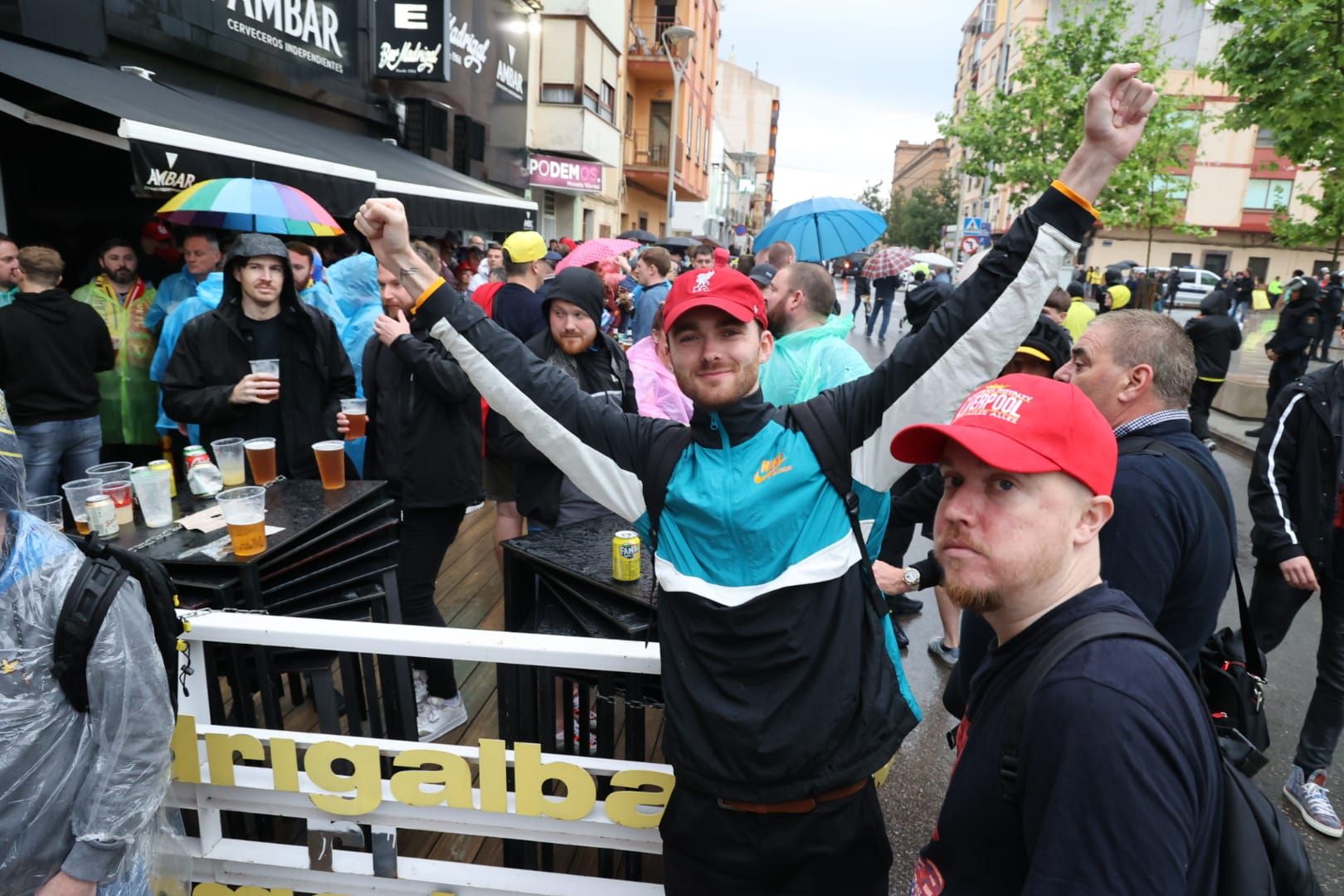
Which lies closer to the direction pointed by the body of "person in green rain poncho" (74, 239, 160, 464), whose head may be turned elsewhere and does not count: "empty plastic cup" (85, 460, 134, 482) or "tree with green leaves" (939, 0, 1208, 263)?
the empty plastic cup

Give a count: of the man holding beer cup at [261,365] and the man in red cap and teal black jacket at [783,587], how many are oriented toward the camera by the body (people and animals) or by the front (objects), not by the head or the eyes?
2

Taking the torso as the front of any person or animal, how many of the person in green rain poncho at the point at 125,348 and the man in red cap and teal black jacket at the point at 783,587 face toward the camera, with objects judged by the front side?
2

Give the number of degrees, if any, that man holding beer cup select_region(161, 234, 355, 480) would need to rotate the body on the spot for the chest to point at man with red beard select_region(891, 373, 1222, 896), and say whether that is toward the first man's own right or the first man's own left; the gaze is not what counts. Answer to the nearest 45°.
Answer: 0° — they already face them

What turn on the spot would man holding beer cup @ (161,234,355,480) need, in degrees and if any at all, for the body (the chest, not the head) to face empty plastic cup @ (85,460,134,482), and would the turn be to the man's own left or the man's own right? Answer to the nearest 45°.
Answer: approximately 45° to the man's own right

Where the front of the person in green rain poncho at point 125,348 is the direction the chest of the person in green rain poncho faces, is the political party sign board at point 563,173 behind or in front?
behind

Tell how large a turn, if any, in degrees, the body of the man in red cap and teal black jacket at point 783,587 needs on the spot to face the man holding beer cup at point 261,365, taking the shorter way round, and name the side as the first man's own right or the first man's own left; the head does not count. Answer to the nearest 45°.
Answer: approximately 135° to the first man's own right

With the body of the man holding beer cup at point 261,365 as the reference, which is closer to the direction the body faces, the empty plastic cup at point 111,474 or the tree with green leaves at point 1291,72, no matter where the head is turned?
the empty plastic cup

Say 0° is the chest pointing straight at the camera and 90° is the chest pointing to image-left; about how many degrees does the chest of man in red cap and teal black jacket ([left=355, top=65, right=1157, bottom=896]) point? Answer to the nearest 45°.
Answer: approximately 0°
